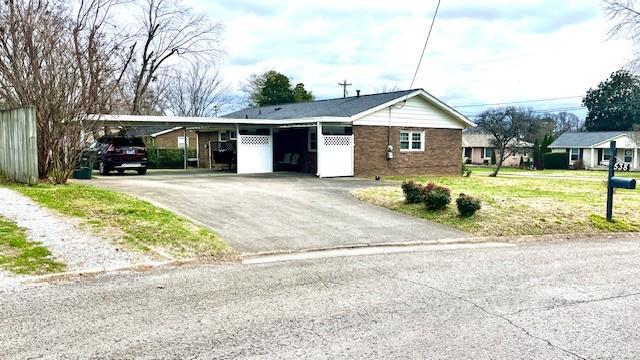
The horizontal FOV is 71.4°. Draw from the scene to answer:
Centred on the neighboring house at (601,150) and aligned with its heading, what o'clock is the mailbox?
The mailbox is roughly at 12 o'clock from the neighboring house.

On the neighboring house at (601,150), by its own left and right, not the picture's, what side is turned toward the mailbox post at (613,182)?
front

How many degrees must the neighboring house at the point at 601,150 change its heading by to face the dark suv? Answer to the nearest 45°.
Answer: approximately 45° to its right

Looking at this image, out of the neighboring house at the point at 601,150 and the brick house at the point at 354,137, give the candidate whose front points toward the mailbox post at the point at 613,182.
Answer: the neighboring house

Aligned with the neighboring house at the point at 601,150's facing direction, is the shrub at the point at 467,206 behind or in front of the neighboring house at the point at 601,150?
in front

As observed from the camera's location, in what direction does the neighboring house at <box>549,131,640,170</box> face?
facing the viewer
